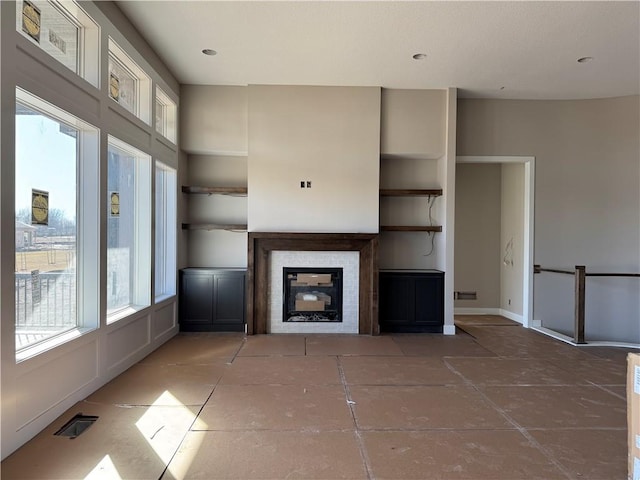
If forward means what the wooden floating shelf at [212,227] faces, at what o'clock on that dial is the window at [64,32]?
The window is roughly at 1 o'clock from the wooden floating shelf.

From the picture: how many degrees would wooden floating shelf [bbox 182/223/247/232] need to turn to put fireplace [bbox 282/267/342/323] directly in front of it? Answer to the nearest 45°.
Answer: approximately 90° to its left

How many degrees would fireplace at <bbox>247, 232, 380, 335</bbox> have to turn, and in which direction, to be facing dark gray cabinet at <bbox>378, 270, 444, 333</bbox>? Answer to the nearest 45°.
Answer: approximately 90° to its left

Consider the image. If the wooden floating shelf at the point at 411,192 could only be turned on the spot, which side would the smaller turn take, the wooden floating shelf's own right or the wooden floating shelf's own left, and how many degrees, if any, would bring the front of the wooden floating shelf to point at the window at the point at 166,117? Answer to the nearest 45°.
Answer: approximately 90° to the wooden floating shelf's own right

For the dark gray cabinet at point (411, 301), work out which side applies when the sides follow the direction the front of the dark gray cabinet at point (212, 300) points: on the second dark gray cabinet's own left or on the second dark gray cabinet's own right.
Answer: on the second dark gray cabinet's own left

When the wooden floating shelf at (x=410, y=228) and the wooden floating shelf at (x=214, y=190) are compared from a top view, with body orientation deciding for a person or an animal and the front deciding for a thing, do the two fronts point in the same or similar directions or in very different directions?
same or similar directions

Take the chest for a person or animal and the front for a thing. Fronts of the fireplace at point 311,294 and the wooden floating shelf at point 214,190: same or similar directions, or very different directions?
same or similar directions

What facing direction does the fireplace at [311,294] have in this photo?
toward the camera

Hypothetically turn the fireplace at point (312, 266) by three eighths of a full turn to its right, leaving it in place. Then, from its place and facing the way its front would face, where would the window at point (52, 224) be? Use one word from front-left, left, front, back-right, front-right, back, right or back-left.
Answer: left

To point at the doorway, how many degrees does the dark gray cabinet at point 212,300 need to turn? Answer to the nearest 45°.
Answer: approximately 90° to its left

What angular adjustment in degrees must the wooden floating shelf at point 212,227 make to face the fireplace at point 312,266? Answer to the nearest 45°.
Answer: approximately 90° to its left

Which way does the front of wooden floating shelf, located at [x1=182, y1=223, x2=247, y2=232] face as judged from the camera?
facing the viewer

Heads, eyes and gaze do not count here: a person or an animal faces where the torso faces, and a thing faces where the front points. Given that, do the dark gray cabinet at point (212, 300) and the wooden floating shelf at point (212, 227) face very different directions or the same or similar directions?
same or similar directions

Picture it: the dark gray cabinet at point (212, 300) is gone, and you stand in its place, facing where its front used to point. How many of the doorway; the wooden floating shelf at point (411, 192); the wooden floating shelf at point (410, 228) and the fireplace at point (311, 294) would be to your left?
4

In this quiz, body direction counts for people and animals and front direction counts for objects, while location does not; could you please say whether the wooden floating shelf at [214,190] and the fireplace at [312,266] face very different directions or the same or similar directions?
same or similar directions

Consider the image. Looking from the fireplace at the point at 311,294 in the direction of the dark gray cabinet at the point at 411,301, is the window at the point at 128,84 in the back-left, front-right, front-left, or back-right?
back-right

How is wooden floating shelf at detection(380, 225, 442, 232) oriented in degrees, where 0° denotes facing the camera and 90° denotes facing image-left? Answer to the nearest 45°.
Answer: approximately 0°

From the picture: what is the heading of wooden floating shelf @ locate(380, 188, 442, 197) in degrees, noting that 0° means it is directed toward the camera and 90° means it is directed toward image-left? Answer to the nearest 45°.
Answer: approximately 0°

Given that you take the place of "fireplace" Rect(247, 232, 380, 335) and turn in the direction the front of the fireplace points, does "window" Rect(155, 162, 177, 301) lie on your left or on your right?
on your right
